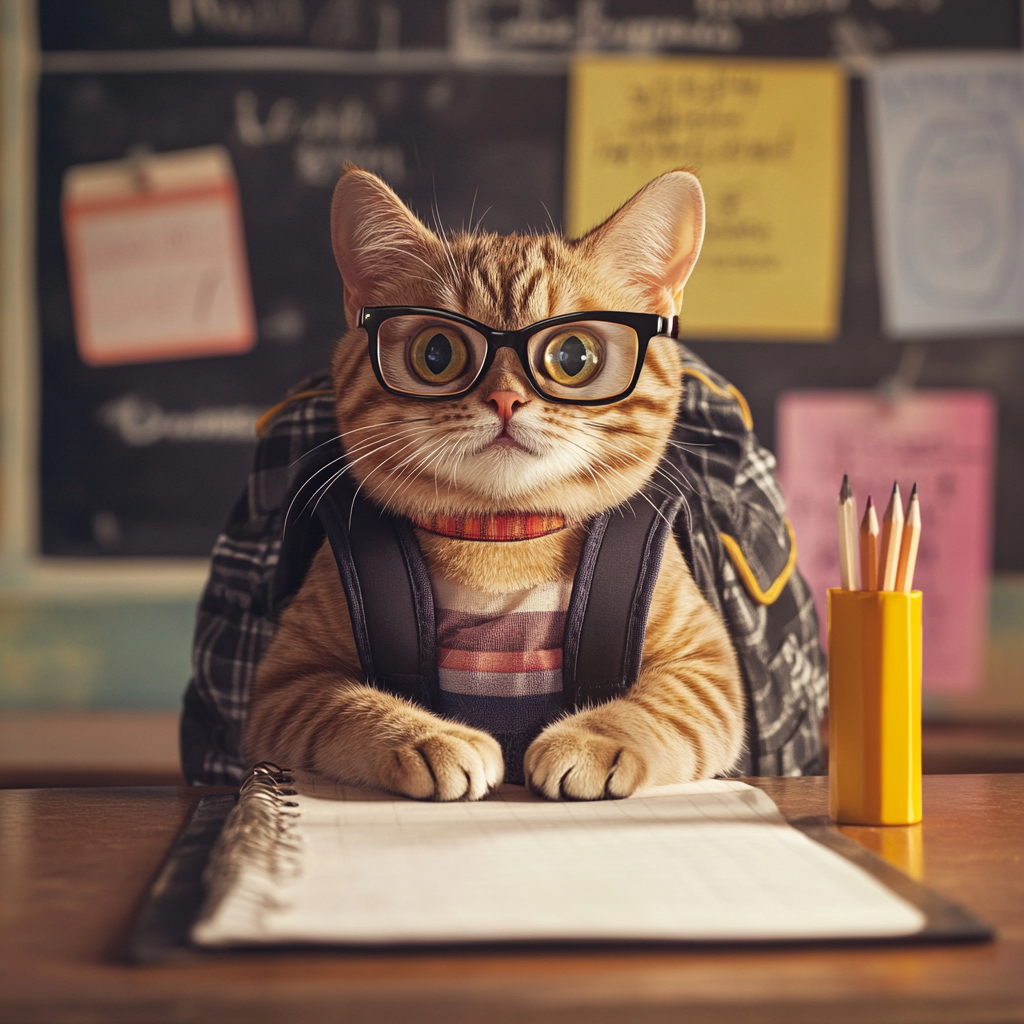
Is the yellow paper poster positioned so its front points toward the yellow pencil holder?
yes

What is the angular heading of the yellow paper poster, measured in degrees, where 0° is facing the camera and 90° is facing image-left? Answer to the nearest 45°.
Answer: approximately 0°

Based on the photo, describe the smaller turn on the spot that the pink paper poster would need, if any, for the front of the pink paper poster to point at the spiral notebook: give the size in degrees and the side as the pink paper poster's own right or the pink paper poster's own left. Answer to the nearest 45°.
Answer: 0° — it already faces it

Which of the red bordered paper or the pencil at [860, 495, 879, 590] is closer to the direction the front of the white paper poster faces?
the pencil

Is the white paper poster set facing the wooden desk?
yes

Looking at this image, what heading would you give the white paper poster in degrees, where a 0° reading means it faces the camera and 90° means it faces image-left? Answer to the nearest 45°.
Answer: approximately 0°
